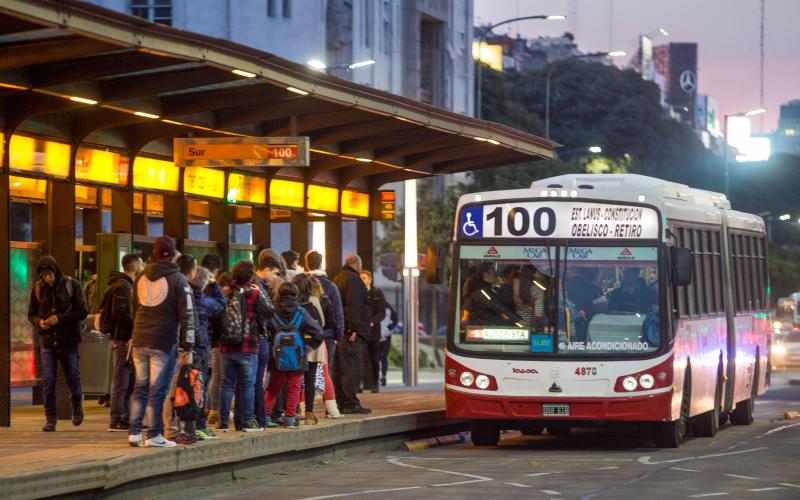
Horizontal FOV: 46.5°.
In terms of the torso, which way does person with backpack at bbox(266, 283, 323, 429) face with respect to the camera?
away from the camera

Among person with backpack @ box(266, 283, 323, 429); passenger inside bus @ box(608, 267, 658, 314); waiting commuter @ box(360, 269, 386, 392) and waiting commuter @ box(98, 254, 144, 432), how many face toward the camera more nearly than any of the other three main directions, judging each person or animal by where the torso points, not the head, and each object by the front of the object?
2

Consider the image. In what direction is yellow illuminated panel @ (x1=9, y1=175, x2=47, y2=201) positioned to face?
toward the camera

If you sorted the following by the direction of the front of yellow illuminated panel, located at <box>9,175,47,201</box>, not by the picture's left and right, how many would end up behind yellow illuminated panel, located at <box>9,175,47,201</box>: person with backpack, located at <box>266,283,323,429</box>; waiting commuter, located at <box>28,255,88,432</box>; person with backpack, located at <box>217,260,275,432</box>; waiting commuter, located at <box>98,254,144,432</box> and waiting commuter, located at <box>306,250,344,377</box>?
0

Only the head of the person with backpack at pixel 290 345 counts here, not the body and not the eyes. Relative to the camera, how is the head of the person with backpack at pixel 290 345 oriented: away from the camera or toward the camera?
away from the camera

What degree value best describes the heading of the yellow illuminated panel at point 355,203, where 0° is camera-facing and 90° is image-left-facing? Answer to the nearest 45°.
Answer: approximately 0°

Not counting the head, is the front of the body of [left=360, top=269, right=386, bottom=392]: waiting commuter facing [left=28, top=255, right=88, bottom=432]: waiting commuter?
no

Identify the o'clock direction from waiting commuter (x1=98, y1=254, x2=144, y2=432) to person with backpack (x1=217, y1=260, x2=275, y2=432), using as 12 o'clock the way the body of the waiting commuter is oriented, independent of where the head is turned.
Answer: The person with backpack is roughly at 1 o'clock from the waiting commuter.

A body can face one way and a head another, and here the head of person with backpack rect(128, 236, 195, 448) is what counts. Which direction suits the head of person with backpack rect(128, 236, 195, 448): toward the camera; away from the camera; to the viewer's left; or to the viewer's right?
away from the camera

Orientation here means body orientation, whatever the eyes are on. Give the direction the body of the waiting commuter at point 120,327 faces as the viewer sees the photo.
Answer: to the viewer's right

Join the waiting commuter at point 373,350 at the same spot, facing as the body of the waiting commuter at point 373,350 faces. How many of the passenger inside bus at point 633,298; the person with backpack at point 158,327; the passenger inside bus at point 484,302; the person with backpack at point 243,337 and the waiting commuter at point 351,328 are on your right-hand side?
0

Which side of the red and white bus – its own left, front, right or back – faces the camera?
front

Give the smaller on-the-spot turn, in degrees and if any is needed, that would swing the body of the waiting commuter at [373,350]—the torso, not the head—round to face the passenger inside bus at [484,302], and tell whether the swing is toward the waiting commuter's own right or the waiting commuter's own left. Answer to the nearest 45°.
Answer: approximately 90° to the waiting commuter's own left
